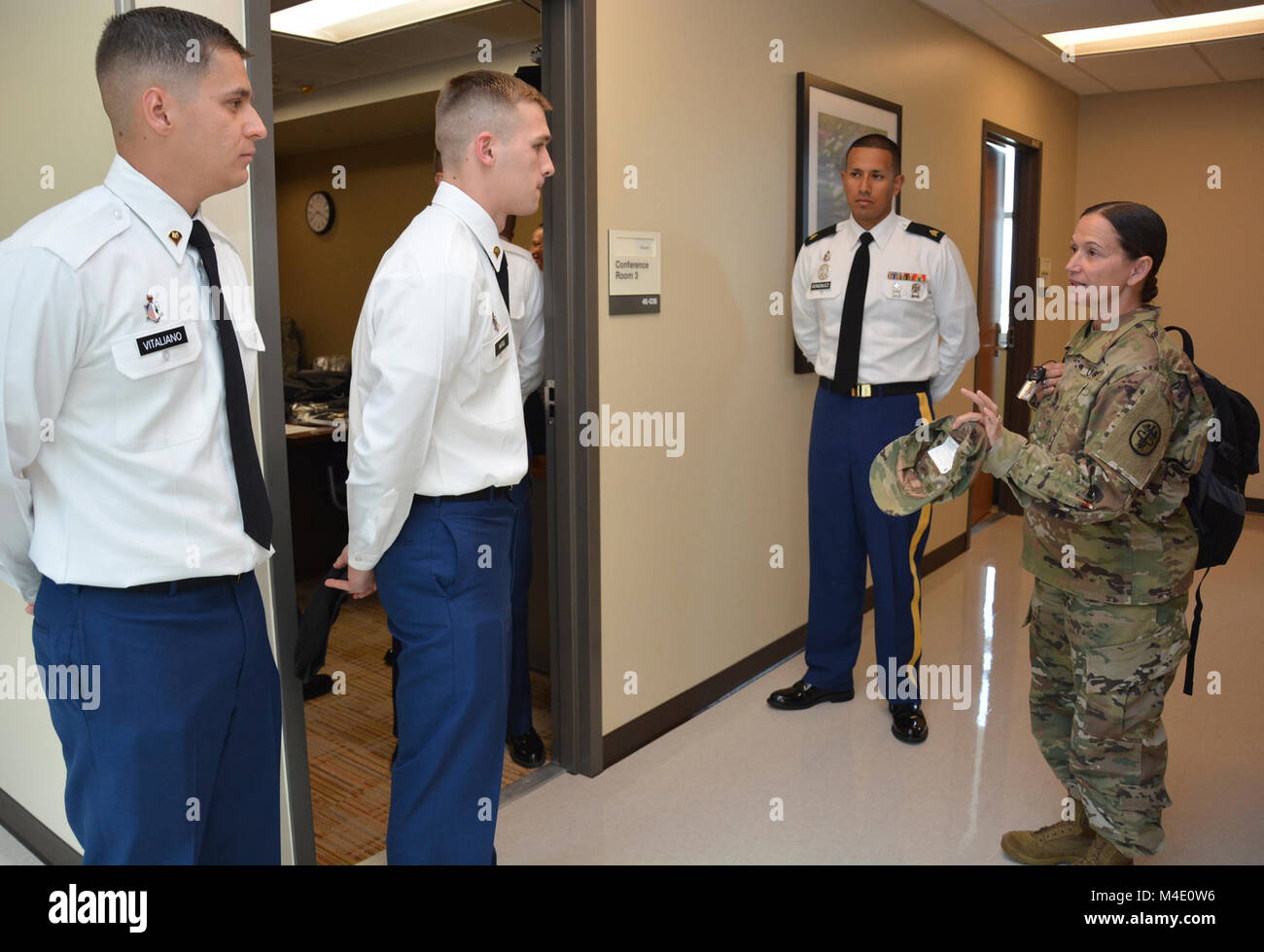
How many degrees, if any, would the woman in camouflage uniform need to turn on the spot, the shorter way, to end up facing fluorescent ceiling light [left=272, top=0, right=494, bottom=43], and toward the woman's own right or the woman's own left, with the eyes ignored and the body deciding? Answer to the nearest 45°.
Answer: approximately 45° to the woman's own right

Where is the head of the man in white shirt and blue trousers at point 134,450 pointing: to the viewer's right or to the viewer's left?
to the viewer's right

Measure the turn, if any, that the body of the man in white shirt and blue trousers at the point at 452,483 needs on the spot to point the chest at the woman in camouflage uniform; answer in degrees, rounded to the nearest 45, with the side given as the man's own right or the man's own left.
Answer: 0° — they already face them

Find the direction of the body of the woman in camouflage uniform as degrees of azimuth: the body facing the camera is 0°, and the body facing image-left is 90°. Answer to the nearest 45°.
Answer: approximately 90°

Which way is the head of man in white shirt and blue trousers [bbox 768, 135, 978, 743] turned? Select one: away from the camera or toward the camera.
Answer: toward the camera

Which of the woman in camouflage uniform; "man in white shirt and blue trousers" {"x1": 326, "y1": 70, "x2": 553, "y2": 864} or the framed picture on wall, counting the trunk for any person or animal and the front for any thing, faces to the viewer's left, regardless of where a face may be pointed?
the woman in camouflage uniform

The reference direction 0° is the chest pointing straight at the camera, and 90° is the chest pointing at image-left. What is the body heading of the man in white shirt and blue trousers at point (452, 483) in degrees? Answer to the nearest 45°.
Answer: approximately 270°

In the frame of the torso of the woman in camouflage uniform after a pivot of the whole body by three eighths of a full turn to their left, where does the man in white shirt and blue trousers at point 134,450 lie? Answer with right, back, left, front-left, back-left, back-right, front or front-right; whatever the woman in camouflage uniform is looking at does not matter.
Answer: right

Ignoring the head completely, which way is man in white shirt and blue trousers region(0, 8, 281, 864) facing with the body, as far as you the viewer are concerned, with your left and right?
facing the viewer and to the right of the viewer

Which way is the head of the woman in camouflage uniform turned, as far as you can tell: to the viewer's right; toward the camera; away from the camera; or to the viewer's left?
to the viewer's left

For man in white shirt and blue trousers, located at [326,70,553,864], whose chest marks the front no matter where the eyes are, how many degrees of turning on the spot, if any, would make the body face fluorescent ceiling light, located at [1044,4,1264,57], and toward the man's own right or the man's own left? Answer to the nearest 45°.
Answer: approximately 45° to the man's own left

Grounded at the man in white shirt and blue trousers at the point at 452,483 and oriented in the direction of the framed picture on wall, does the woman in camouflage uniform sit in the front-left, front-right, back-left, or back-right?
front-right
